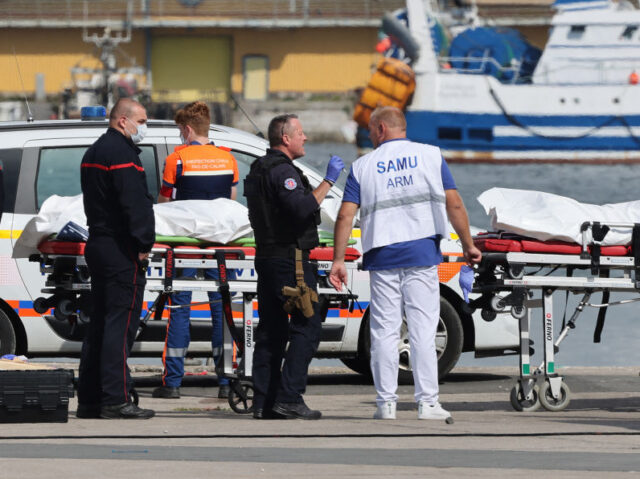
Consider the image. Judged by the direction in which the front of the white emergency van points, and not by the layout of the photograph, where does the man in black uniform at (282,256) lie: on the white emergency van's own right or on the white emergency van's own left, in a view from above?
on the white emergency van's own right

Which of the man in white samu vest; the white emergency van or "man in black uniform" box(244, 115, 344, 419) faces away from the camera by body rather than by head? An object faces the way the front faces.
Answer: the man in white samu vest

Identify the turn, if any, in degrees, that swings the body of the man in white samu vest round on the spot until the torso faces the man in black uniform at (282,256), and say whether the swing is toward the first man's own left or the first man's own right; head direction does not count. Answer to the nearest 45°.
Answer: approximately 90° to the first man's own left

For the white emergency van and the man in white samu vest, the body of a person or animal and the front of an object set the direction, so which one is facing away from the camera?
the man in white samu vest

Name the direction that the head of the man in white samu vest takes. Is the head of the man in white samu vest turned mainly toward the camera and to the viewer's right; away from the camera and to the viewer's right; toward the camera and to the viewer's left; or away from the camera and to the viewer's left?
away from the camera and to the viewer's left

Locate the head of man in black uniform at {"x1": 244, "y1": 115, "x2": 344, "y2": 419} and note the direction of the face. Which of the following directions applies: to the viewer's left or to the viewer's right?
to the viewer's right

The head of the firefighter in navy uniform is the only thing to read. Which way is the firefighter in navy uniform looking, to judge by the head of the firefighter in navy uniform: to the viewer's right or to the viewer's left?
to the viewer's right

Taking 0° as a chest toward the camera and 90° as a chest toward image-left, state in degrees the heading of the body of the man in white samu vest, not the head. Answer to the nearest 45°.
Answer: approximately 180°

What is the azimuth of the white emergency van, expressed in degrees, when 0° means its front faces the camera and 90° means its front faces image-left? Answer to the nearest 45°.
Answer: approximately 270°
